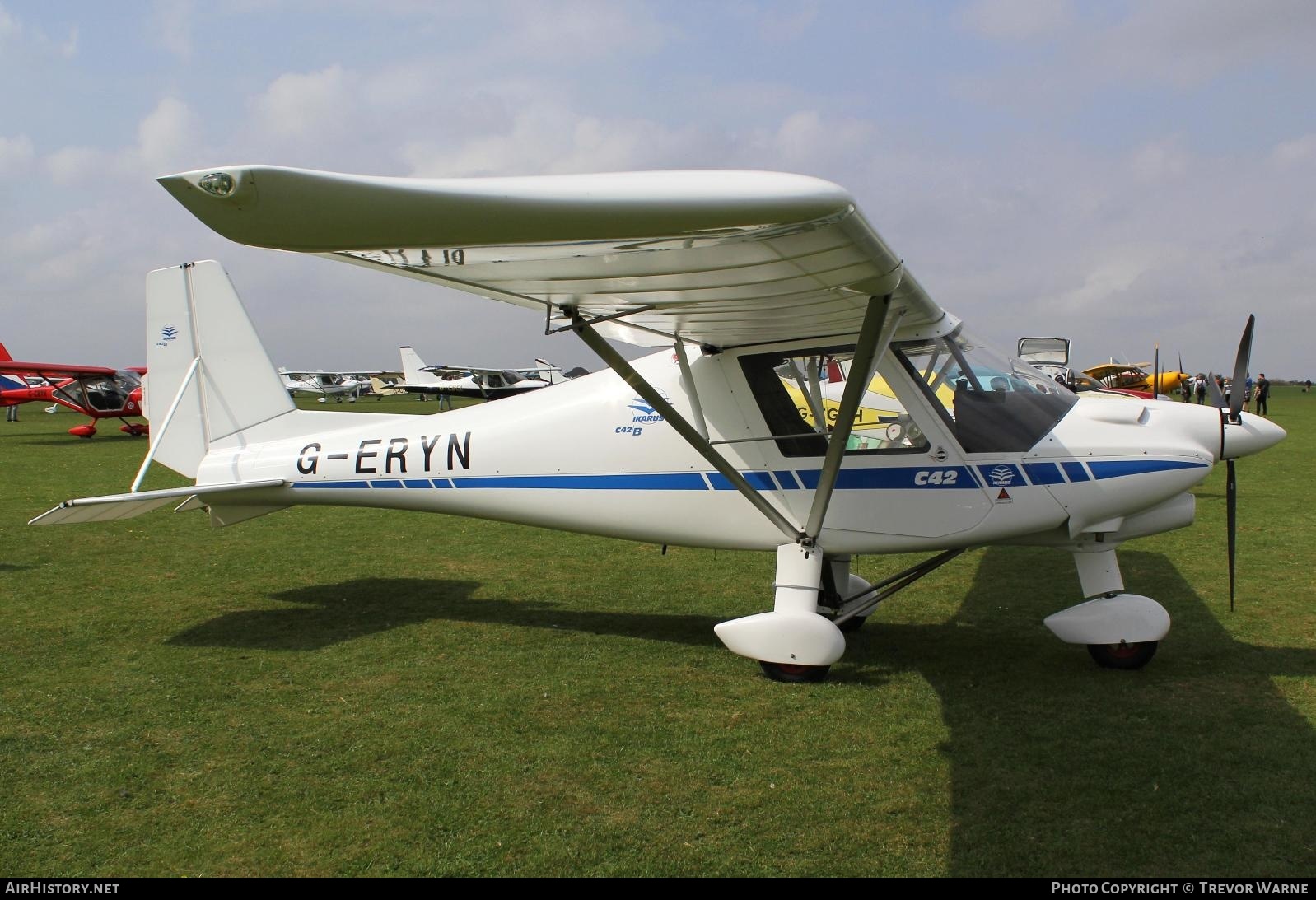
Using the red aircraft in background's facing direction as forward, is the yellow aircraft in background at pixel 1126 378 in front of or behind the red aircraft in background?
in front

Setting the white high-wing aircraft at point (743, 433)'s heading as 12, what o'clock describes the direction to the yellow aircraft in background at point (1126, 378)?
The yellow aircraft in background is roughly at 10 o'clock from the white high-wing aircraft.

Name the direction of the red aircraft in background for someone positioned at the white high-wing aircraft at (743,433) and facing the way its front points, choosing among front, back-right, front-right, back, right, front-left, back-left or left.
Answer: back-left

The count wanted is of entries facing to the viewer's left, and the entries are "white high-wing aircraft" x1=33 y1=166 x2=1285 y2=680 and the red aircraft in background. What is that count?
0

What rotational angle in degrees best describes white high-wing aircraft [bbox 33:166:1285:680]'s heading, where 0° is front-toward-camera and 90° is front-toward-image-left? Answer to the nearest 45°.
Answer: approximately 270°

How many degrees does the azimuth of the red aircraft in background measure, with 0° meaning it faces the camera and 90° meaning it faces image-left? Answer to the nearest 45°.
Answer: approximately 315°

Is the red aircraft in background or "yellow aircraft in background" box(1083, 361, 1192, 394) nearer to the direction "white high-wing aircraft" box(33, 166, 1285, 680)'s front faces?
the yellow aircraft in background

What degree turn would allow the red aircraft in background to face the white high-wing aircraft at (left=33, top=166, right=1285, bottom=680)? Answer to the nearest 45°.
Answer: approximately 45° to its right
